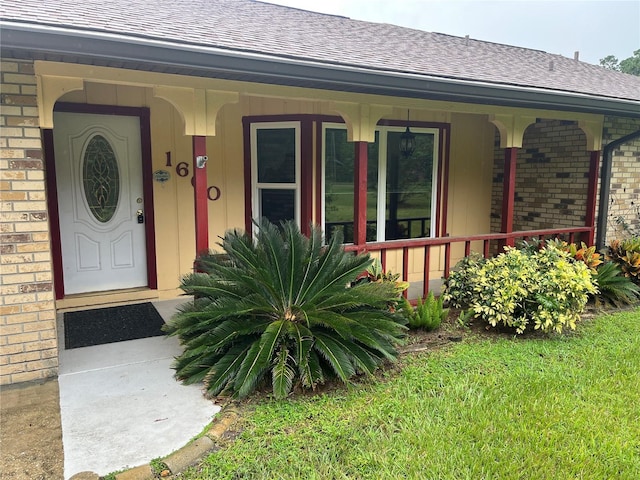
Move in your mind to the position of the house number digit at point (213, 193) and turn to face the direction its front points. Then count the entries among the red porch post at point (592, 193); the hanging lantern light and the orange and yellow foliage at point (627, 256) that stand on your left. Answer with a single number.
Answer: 3

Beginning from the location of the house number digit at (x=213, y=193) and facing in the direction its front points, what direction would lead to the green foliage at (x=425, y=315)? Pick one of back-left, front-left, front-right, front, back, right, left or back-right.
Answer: front-left

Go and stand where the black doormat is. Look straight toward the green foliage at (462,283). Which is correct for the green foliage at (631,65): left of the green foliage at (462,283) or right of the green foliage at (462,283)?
left

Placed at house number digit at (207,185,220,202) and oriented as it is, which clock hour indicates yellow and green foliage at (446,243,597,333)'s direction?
The yellow and green foliage is roughly at 10 o'clock from the house number digit.

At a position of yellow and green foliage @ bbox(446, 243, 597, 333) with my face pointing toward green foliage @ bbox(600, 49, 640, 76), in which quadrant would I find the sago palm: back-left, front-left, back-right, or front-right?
back-left

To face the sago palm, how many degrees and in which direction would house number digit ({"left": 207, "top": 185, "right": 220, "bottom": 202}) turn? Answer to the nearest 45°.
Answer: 0° — it already faces it

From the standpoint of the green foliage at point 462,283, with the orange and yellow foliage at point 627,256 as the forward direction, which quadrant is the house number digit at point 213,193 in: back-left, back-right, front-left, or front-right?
back-left

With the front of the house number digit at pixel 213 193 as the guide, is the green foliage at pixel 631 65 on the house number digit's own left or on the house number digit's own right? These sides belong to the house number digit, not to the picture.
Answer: on the house number digit's own left

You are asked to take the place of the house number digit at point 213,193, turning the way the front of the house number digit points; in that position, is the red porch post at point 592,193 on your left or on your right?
on your left

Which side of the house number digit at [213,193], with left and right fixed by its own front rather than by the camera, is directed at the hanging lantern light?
left

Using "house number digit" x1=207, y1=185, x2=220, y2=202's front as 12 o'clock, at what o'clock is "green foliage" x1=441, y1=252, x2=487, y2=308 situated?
The green foliage is roughly at 10 o'clock from the house number digit.

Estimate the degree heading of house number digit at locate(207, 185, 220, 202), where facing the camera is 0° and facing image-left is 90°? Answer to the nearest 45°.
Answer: approximately 0°
